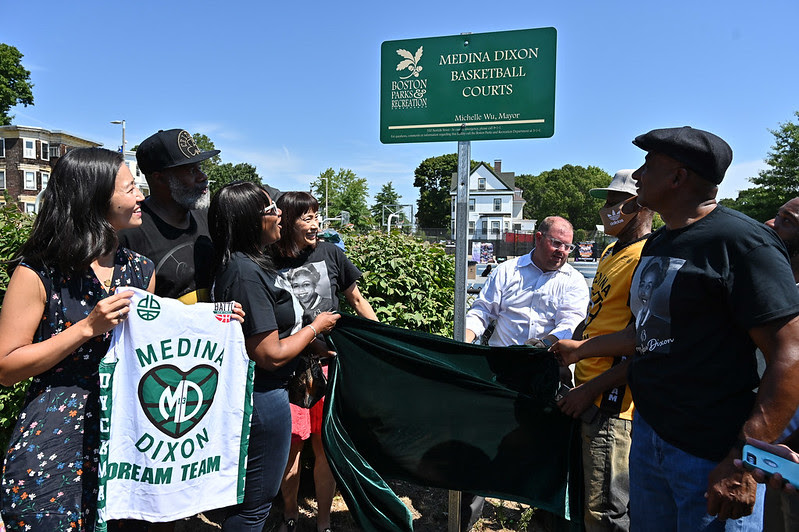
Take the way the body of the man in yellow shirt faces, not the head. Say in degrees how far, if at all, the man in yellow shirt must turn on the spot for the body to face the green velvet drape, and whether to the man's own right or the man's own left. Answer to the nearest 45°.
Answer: approximately 45° to the man's own right

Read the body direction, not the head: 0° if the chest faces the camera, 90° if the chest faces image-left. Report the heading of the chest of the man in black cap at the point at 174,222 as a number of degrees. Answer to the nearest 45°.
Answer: approximately 315°

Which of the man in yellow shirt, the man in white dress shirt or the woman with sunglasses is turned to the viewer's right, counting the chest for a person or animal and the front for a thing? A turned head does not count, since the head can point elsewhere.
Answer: the woman with sunglasses

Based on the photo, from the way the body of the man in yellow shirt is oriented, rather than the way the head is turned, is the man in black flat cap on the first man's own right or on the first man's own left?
on the first man's own left

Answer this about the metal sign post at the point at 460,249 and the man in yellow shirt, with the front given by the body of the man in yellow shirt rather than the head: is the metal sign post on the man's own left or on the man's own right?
on the man's own right

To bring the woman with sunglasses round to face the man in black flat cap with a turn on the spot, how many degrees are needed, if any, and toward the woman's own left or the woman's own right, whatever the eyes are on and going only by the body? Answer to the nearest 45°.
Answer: approximately 45° to the woman's own right

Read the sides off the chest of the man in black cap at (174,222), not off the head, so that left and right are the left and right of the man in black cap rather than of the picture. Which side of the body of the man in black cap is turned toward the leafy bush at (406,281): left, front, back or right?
left

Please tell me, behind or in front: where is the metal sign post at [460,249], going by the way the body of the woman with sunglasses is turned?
in front

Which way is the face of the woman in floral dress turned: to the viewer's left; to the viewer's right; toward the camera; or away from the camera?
to the viewer's right

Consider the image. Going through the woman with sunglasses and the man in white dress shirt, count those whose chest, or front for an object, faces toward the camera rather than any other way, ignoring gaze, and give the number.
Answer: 1

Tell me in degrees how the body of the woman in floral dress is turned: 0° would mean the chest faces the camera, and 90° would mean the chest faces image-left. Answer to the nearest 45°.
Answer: approximately 315°

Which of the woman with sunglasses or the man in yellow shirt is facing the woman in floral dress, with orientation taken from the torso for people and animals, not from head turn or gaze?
the man in yellow shirt
